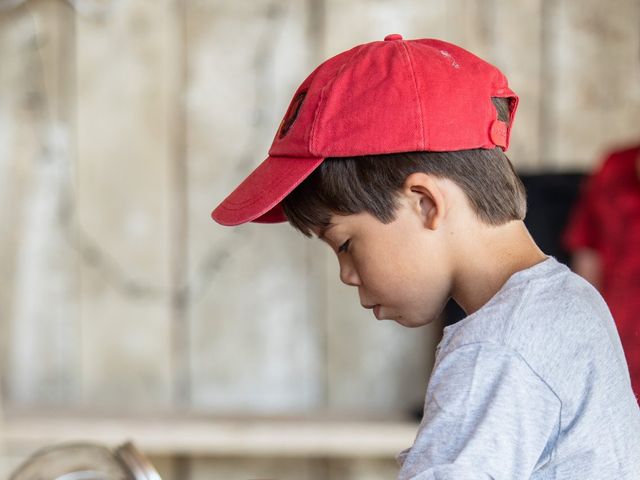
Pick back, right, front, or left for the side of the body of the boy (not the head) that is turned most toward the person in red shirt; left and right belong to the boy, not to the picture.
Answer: right

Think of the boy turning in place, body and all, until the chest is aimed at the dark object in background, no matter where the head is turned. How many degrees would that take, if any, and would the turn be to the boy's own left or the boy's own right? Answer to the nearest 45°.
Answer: approximately 90° to the boy's own right

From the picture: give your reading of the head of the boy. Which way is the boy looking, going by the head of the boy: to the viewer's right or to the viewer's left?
to the viewer's left

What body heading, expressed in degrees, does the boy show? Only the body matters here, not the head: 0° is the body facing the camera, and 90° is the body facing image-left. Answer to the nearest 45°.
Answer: approximately 90°
